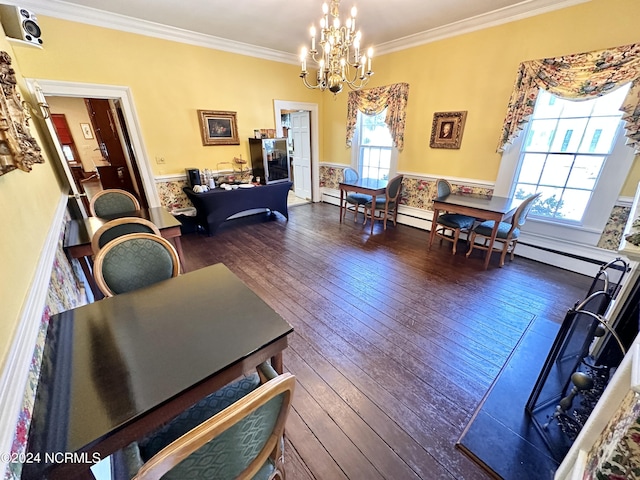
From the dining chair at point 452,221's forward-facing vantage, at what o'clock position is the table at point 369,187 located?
The table is roughly at 5 o'clock from the dining chair.

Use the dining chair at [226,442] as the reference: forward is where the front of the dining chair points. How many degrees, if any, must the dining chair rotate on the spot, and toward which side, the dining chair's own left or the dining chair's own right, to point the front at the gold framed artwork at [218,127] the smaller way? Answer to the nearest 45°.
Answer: approximately 45° to the dining chair's own right

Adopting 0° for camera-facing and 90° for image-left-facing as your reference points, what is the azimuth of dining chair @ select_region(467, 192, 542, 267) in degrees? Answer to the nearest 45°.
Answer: approximately 135°

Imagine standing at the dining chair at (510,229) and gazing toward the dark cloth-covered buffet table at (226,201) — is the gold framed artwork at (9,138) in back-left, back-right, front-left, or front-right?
front-left

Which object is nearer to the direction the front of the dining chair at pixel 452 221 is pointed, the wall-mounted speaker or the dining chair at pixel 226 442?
the dining chair

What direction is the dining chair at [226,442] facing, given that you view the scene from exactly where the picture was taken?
facing away from the viewer and to the left of the viewer

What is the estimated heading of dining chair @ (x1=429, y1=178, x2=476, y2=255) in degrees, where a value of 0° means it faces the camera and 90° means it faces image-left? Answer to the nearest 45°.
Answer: approximately 315°

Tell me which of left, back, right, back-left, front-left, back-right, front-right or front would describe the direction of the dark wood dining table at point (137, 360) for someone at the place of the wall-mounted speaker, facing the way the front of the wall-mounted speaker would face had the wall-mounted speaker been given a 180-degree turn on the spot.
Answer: back-left

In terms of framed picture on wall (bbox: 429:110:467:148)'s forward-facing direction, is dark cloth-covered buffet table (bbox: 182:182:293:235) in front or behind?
in front

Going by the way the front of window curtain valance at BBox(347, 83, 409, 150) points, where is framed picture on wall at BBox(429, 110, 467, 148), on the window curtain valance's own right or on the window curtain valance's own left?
on the window curtain valance's own left

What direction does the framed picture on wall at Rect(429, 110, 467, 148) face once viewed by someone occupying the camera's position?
facing the viewer and to the left of the viewer

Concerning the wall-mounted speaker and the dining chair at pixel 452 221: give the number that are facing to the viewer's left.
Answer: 0

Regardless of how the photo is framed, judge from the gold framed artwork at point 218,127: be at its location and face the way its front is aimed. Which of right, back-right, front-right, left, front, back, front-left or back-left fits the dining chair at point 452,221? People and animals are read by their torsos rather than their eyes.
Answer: front

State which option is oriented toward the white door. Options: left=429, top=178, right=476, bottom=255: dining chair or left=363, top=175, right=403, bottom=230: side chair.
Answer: the side chair
